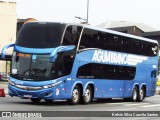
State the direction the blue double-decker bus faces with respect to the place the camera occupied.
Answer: facing the viewer and to the left of the viewer
